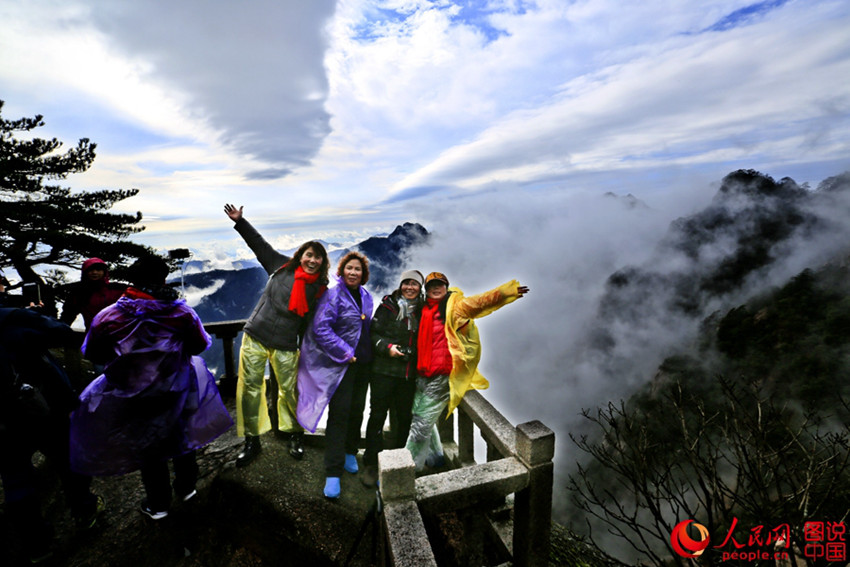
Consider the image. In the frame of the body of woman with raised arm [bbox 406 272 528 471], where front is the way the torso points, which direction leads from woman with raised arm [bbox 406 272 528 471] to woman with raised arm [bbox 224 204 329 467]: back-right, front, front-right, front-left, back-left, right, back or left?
front-right

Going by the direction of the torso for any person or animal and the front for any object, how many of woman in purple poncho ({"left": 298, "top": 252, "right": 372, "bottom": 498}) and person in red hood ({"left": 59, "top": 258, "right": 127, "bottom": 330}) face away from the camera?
0

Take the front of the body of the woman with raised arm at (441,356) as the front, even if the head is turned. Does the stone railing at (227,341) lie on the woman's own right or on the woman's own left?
on the woman's own right

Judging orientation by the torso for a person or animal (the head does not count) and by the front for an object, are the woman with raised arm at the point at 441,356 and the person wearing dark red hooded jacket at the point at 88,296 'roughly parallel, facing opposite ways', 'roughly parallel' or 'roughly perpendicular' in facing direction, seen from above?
roughly parallel

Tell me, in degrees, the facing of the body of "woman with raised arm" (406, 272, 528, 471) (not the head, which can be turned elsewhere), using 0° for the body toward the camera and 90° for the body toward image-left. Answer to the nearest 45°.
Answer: approximately 45°

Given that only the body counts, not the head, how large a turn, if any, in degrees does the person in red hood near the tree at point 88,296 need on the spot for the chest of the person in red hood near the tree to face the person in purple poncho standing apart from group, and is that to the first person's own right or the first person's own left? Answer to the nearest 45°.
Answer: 0° — they already face them

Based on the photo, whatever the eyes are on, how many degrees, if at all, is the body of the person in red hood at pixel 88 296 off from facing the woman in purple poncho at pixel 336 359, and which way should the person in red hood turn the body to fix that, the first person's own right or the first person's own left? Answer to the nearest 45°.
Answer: approximately 45° to the first person's own left

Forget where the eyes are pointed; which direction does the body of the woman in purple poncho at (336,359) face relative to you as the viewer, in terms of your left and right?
facing the viewer and to the right of the viewer

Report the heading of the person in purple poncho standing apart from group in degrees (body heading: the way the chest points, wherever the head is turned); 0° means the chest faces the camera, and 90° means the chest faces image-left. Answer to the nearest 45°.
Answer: approximately 180°
